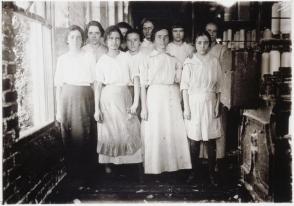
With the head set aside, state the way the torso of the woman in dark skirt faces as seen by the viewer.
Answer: toward the camera

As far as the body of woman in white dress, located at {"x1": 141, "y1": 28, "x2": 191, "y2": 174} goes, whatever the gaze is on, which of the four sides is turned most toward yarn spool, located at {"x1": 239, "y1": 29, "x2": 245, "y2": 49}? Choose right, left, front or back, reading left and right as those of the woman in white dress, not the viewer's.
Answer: left

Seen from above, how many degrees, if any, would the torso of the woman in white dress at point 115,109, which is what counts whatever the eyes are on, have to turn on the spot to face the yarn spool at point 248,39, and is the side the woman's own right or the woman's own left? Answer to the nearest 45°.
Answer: approximately 90° to the woman's own left

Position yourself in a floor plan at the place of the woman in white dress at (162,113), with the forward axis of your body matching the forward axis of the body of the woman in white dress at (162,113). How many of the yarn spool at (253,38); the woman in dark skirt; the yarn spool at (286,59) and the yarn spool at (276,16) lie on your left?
3

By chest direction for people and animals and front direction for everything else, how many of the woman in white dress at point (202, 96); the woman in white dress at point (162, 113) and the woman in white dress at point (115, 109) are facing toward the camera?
3

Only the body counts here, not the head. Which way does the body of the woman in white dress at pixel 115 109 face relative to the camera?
toward the camera

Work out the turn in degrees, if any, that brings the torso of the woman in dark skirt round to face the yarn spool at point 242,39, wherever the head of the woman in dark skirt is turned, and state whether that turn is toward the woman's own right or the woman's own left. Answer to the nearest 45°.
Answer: approximately 90° to the woman's own left

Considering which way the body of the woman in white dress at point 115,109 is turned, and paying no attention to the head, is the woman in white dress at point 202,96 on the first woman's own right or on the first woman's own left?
on the first woman's own left
